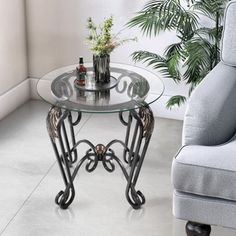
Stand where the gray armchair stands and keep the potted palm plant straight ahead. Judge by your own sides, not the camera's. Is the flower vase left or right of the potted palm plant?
left

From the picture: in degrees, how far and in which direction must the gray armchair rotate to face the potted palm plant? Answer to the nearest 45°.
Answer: approximately 135° to its right

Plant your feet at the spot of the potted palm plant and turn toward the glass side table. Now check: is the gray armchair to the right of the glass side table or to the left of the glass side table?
left

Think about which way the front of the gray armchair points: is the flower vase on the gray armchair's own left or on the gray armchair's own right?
on the gray armchair's own right

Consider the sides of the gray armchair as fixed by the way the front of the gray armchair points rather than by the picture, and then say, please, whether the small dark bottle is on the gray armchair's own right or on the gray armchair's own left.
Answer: on the gray armchair's own right

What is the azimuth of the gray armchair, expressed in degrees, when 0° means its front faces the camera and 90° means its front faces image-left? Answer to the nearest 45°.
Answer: approximately 45°
